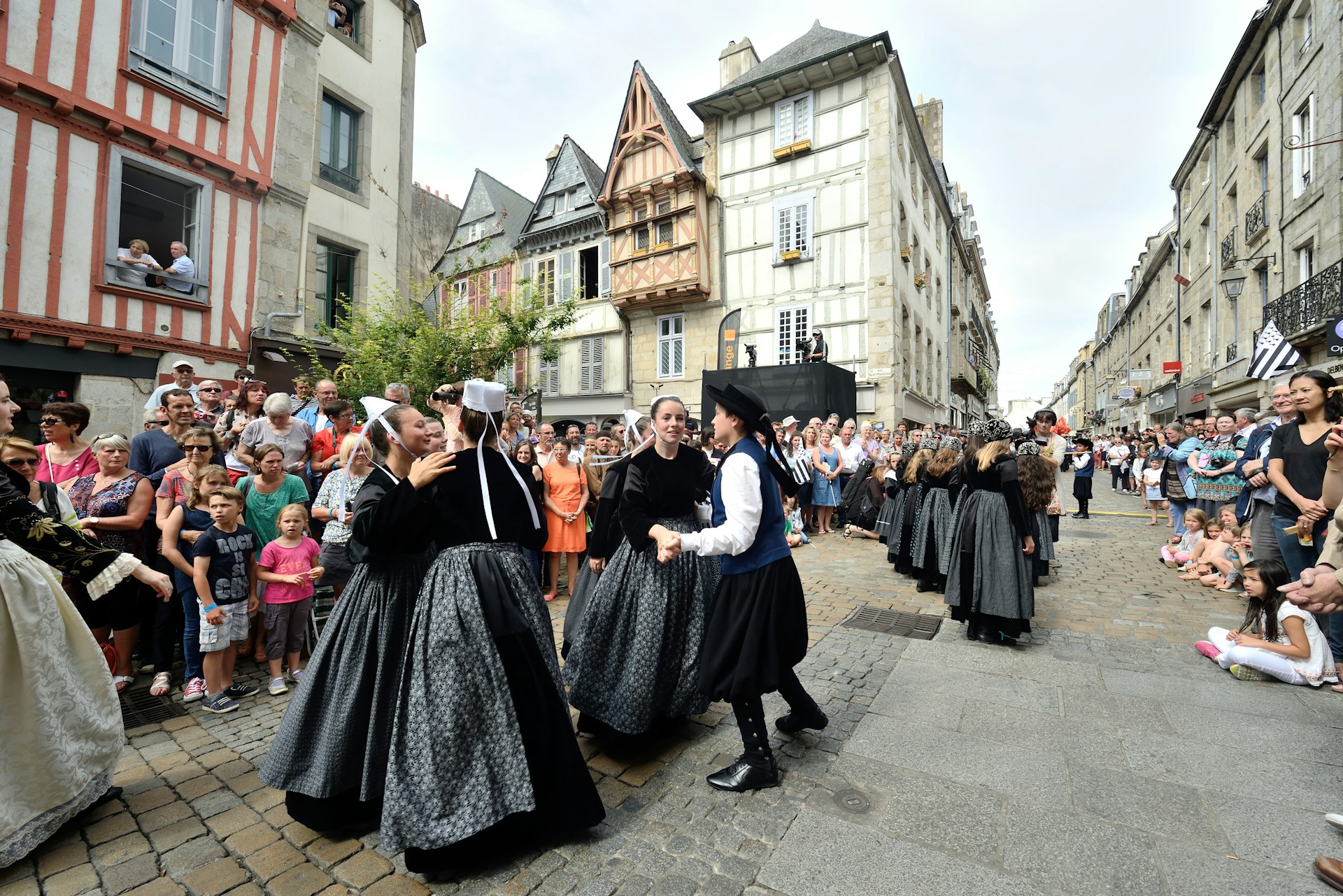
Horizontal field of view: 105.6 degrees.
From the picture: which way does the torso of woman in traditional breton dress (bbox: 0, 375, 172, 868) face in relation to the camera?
to the viewer's right

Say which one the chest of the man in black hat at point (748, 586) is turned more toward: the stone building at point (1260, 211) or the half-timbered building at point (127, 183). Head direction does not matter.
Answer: the half-timbered building

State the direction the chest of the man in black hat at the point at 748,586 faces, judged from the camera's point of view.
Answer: to the viewer's left

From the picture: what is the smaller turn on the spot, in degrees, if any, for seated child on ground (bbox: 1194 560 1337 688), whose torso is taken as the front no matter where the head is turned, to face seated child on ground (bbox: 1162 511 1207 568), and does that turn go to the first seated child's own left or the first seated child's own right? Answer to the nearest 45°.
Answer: approximately 90° to the first seated child's own right

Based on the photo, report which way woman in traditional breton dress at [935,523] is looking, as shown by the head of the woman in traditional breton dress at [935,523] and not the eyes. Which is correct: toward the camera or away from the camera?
away from the camera

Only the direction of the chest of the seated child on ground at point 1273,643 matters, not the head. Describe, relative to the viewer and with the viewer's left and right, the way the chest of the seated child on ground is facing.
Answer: facing to the left of the viewer

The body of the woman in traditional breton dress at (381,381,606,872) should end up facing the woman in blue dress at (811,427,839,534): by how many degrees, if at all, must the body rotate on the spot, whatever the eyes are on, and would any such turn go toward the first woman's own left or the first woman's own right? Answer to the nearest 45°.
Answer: approximately 45° to the first woman's own right

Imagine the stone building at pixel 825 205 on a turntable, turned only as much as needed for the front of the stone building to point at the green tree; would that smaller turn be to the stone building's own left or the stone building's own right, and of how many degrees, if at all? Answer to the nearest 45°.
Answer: approximately 45° to the stone building's own right

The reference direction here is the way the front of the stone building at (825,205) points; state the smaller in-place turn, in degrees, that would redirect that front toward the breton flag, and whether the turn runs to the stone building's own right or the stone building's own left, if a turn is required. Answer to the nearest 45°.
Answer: approximately 45° to the stone building's own left

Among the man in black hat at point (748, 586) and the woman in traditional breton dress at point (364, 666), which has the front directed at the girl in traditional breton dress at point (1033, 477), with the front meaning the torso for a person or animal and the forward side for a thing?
the woman in traditional breton dress at point (364, 666)

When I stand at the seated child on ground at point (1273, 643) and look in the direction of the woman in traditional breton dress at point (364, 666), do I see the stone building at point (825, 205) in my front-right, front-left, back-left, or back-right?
back-right
